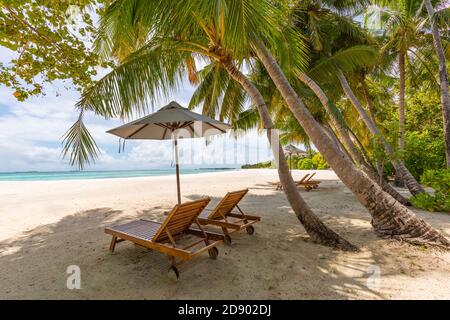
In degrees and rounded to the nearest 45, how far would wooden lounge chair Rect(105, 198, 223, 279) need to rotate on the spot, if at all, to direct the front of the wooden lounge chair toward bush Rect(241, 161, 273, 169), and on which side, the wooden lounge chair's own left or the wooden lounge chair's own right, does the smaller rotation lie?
approximately 90° to the wooden lounge chair's own right

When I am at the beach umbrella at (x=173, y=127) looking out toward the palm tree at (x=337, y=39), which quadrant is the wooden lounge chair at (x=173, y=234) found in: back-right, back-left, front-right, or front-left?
back-right

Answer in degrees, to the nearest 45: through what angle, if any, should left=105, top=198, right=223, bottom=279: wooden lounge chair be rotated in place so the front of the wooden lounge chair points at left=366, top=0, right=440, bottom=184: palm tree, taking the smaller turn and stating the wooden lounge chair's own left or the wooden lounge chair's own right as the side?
approximately 135° to the wooden lounge chair's own right
